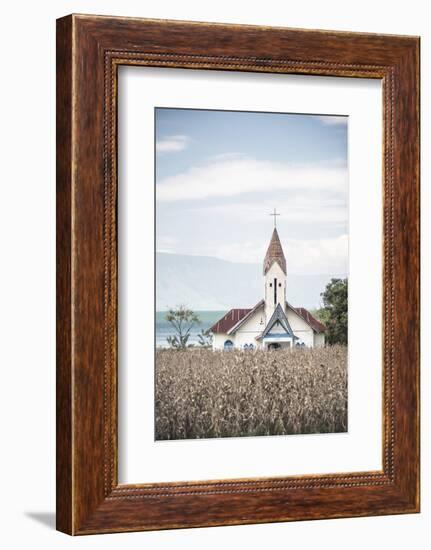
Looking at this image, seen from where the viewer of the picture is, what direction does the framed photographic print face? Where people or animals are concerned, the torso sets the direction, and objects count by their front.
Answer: facing the viewer and to the right of the viewer
